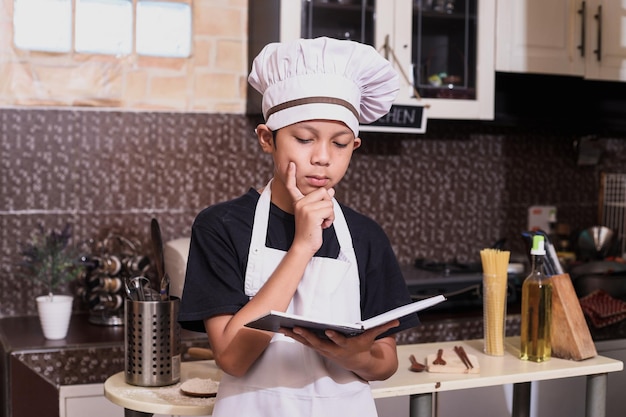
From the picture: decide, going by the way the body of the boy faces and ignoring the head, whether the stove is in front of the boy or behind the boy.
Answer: behind

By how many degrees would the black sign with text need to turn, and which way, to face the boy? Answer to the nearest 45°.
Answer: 0° — it already faces them

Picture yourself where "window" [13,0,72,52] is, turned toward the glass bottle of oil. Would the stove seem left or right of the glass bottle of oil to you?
left

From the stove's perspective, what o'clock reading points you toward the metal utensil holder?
The metal utensil holder is roughly at 1 o'clock from the stove.
